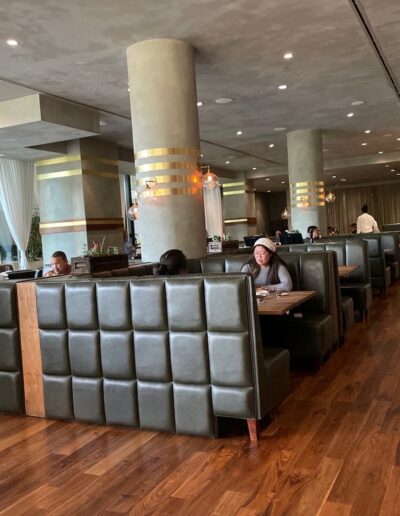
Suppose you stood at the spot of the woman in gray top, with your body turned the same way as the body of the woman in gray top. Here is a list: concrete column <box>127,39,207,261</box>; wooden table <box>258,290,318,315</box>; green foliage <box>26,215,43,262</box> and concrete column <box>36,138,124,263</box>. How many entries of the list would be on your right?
3

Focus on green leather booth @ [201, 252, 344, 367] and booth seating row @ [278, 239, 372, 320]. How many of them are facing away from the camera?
0

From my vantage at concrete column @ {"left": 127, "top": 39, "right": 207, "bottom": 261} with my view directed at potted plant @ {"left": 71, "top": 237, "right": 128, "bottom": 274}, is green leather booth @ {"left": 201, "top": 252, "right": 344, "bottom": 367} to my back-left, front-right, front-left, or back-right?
back-left

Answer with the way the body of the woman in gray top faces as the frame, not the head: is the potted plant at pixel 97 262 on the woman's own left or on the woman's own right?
on the woman's own right

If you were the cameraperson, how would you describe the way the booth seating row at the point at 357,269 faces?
facing the viewer and to the left of the viewer

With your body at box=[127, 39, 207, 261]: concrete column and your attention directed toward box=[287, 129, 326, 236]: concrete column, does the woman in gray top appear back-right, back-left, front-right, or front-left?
back-right

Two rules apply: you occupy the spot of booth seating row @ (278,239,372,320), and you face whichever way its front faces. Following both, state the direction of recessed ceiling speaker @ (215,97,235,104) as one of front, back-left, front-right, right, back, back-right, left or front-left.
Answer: right

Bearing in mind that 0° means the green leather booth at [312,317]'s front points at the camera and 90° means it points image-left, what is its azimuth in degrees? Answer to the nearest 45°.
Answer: approximately 45°

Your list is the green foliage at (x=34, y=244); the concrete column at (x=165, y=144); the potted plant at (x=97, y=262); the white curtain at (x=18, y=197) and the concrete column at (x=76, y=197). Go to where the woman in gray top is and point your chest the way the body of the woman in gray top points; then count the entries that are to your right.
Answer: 5

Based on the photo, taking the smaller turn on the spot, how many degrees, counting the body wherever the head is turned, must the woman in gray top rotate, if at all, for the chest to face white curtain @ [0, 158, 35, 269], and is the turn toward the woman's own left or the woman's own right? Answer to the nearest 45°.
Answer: approximately 90° to the woman's own right

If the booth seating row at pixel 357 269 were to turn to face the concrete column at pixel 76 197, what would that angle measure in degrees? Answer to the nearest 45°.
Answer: approximately 90° to its right

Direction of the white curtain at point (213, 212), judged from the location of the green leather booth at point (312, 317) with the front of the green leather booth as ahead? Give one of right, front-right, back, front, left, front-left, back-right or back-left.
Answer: back-right

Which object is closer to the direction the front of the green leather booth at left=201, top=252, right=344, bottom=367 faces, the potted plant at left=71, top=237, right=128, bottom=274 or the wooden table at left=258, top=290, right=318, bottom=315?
the wooden table

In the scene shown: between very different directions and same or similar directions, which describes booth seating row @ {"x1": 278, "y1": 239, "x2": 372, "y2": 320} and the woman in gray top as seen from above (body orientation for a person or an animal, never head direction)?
same or similar directions

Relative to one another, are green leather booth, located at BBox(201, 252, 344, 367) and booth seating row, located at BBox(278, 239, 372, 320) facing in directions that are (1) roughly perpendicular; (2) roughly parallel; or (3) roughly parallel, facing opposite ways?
roughly parallel

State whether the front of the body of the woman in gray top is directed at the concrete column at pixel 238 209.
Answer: no

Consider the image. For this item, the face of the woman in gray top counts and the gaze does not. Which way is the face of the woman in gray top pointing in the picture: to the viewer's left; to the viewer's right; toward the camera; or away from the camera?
toward the camera

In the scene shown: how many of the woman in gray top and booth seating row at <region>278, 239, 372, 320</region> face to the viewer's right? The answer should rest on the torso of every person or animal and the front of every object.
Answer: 0

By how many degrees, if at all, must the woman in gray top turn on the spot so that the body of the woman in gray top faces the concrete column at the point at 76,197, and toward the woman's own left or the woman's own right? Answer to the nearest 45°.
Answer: approximately 90° to the woman's own right

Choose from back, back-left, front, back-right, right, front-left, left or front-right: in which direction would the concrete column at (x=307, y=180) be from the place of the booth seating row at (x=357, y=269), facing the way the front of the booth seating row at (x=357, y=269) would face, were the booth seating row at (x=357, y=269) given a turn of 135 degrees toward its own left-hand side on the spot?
left

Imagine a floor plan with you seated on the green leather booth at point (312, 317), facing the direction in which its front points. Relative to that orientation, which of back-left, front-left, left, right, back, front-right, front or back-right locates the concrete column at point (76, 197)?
right
